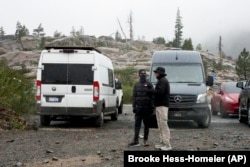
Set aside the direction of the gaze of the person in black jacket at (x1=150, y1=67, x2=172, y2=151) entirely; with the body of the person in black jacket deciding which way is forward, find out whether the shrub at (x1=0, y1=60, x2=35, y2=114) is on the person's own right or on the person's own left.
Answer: on the person's own right

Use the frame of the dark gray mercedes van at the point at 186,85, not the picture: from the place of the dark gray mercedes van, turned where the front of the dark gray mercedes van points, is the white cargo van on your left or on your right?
on your right

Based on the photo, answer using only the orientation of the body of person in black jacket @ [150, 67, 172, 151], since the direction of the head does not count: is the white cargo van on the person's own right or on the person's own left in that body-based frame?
on the person's own right

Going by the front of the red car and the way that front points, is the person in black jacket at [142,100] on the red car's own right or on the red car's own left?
on the red car's own right

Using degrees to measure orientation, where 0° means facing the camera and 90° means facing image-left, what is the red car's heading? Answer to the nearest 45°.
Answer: approximately 315°

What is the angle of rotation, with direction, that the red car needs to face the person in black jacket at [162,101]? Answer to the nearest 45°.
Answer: approximately 45° to its right

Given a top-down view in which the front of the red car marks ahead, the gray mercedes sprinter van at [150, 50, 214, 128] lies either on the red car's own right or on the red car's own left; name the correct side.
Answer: on the red car's own right

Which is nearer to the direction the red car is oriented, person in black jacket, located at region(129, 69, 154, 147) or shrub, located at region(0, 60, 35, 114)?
the person in black jacket
